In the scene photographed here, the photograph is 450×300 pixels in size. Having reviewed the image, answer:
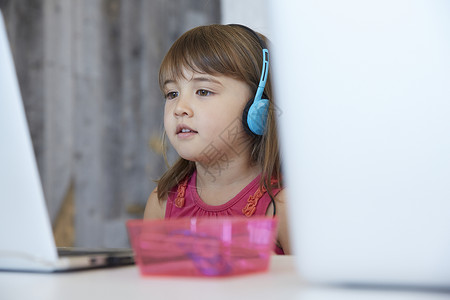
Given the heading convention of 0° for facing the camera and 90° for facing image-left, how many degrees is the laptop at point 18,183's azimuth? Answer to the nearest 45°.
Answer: approximately 225°

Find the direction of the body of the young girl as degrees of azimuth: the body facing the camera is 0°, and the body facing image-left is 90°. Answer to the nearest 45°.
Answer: approximately 45°

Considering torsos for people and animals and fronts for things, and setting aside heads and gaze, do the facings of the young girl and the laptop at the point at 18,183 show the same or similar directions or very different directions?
very different directions

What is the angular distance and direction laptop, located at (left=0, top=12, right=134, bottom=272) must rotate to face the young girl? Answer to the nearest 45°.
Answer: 0° — it already faces them
